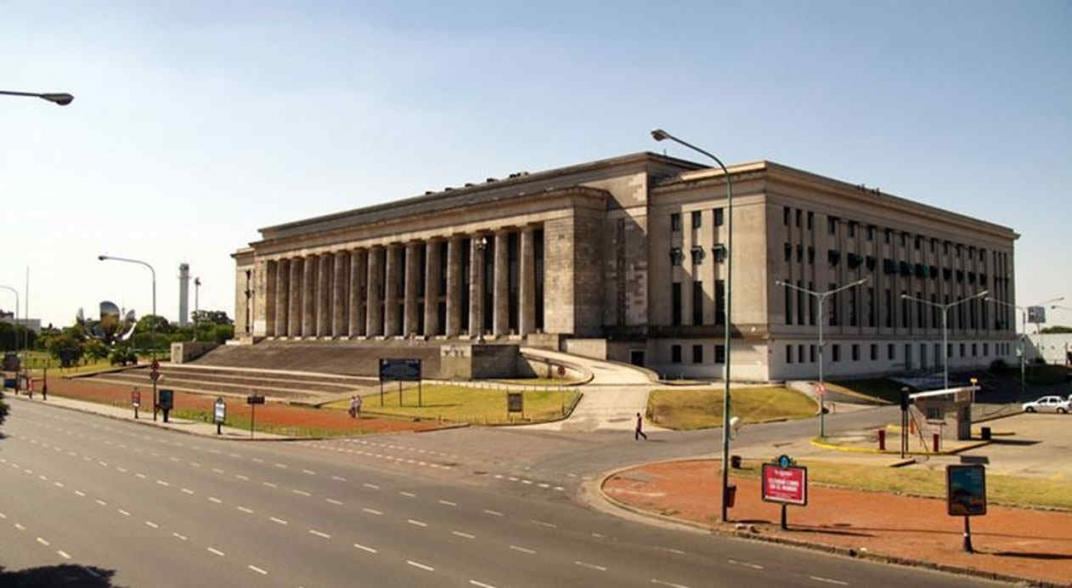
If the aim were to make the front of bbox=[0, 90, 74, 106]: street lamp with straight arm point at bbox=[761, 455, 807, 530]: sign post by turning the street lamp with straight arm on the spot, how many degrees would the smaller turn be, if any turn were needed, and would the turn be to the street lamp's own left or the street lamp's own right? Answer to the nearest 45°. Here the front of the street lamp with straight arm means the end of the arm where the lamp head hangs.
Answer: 0° — it already faces it

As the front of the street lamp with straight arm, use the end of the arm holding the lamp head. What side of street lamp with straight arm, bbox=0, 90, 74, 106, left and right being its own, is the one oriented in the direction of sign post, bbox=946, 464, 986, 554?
front

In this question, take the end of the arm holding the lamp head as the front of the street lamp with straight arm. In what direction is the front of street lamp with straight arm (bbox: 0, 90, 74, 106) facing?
to the viewer's right
